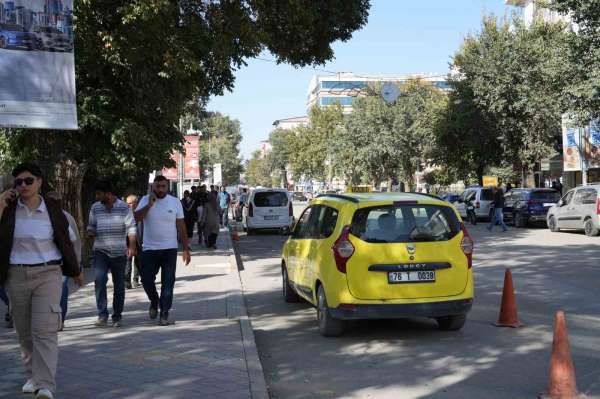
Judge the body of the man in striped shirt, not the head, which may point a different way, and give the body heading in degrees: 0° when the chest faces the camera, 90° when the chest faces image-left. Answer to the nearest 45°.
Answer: approximately 0°

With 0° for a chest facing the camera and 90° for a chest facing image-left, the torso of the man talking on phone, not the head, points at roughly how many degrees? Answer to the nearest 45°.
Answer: approximately 0°

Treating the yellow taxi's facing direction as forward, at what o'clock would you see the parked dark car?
The parked dark car is roughly at 2 o'clock from the yellow taxi.

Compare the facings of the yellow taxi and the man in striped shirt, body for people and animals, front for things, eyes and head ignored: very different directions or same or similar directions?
very different directions

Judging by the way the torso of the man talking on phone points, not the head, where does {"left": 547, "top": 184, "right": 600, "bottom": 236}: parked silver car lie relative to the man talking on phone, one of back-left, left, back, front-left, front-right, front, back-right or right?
back-left

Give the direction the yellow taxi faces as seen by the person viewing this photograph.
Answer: facing away from the viewer and to the left of the viewer

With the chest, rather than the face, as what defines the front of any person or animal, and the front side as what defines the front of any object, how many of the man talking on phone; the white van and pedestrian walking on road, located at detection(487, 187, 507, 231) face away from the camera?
1

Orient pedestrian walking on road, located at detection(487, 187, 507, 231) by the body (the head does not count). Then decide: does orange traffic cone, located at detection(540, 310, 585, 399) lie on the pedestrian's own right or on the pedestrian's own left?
on the pedestrian's own left

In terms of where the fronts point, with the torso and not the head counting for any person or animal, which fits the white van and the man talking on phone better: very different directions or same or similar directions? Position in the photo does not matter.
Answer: very different directions

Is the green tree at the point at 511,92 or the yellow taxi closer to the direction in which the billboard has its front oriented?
the yellow taxi
